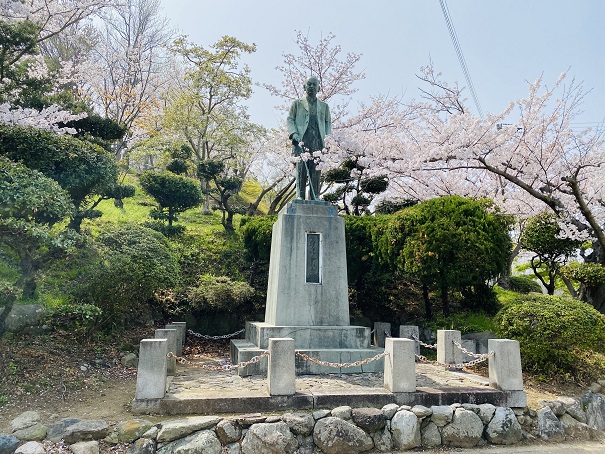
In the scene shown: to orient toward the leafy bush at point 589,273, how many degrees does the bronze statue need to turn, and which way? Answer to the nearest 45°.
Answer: approximately 90° to its left

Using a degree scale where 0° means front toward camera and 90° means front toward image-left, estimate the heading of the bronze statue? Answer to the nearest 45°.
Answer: approximately 0°

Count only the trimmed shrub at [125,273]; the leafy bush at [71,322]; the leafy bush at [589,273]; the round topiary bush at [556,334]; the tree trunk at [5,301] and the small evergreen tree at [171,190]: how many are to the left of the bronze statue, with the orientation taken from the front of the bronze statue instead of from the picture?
2

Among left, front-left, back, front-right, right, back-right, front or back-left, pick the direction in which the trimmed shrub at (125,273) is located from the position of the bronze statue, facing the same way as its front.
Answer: right

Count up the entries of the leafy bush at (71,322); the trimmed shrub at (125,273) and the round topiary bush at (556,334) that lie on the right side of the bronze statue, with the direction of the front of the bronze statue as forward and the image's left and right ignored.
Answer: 2

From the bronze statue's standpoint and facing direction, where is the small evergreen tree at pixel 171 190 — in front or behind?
behind

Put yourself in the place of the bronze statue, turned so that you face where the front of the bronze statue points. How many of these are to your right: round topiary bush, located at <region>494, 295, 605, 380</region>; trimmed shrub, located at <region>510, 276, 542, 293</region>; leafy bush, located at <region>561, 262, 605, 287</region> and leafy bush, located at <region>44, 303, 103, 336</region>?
1
